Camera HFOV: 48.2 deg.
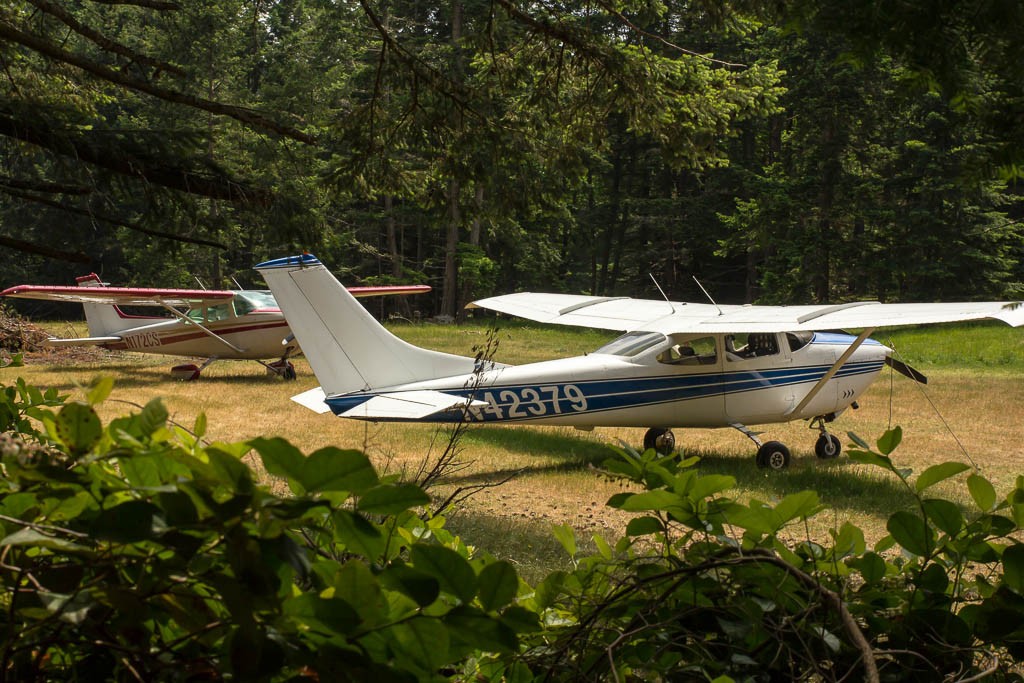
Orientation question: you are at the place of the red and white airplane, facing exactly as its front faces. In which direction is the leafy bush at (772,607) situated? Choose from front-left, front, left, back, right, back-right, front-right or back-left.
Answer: front-right

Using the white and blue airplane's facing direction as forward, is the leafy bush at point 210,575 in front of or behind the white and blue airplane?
behind

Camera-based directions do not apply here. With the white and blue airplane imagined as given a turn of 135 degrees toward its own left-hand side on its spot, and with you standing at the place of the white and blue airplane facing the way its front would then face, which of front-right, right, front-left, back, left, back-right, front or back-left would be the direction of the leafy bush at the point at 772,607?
left

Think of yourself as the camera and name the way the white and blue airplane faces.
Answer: facing away from the viewer and to the right of the viewer

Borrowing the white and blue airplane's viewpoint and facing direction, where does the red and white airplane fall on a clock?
The red and white airplane is roughly at 9 o'clock from the white and blue airplane.
